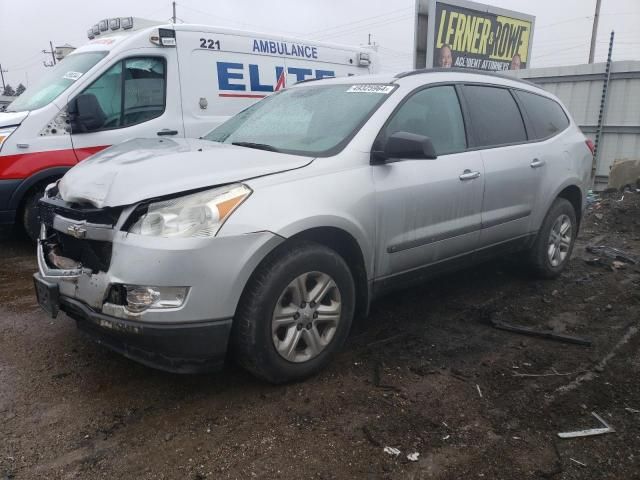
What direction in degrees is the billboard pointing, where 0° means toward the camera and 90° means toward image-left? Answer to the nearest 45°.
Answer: approximately 315°

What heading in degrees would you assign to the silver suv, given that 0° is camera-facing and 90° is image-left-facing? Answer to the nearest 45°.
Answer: approximately 45°

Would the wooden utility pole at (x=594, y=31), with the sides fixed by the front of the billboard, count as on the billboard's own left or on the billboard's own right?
on the billboard's own left

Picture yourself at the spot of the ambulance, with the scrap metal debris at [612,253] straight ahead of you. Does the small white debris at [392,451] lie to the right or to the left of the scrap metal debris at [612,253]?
right

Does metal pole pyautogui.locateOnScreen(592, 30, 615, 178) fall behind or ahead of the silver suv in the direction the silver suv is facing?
behind

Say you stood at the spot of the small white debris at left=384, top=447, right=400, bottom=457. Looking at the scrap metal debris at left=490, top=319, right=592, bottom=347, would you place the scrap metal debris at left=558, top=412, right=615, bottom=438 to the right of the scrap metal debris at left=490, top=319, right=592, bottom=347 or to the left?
right

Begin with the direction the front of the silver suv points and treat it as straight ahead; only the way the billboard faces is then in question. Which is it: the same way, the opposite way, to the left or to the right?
to the left

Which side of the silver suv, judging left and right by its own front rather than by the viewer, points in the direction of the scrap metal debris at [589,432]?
left

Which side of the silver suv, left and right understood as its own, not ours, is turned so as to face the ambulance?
right

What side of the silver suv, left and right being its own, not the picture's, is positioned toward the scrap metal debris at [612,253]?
back

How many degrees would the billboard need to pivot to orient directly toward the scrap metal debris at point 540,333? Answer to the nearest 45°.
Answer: approximately 45° to its right

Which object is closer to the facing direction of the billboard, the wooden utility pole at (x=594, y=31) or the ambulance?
the ambulance
